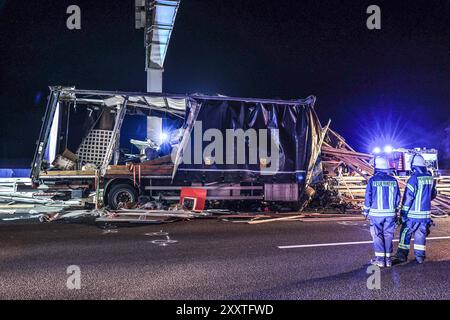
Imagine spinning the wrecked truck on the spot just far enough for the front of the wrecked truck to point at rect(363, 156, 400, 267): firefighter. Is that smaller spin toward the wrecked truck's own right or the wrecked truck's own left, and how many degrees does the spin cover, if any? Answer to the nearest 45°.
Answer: approximately 90° to the wrecked truck's own right

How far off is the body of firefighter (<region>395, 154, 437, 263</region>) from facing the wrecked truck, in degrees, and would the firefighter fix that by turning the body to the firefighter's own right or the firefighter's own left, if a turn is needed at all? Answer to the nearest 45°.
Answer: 0° — they already face it

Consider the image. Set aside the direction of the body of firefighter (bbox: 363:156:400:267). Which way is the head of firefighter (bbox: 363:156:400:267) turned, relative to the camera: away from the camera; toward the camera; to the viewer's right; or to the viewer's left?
away from the camera

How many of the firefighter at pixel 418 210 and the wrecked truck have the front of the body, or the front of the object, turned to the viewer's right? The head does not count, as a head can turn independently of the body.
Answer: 1

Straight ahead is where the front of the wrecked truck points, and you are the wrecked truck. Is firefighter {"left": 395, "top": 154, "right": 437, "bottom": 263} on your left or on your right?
on your right

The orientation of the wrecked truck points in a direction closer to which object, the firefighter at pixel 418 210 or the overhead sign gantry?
the firefighter

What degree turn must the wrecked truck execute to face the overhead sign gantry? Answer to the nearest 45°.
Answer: approximately 90° to its left

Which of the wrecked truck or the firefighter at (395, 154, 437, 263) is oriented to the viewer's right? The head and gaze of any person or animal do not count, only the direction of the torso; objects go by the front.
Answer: the wrecked truck

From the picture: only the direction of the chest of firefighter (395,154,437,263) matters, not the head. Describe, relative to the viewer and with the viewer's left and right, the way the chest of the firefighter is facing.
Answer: facing away from the viewer and to the left of the viewer

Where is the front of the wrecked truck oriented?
to the viewer's right

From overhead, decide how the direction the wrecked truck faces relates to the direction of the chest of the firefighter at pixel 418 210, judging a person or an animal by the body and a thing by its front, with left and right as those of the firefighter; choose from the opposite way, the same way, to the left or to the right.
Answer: to the right
